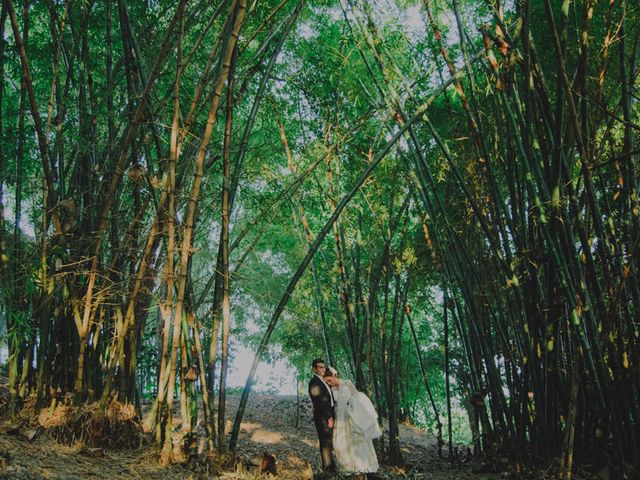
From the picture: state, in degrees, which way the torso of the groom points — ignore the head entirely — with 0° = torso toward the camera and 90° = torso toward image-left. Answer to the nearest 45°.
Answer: approximately 270°
